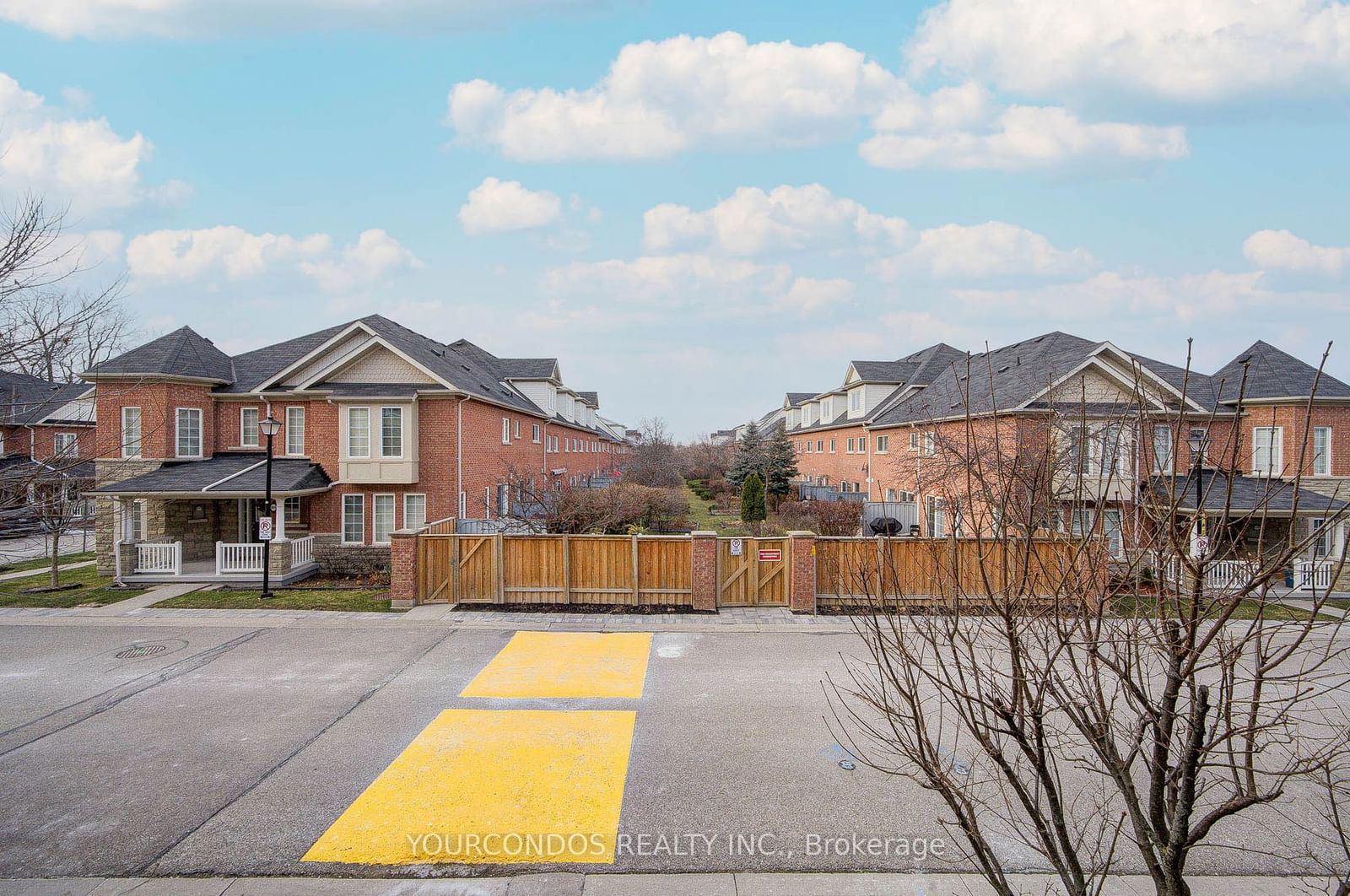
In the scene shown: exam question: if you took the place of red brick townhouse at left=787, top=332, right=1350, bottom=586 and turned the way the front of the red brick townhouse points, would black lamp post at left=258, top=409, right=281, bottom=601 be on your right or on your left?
on your right

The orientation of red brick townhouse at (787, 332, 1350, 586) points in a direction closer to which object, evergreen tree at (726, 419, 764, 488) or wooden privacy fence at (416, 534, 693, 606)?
the wooden privacy fence

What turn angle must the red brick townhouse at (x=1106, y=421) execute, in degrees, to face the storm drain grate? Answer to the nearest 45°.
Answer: approximately 45° to its right

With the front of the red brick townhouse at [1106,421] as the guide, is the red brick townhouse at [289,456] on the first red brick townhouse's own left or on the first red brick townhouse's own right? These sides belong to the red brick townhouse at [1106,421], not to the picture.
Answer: on the first red brick townhouse's own right

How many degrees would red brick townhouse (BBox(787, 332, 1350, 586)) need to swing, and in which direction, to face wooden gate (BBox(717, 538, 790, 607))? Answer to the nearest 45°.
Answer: approximately 45° to its right

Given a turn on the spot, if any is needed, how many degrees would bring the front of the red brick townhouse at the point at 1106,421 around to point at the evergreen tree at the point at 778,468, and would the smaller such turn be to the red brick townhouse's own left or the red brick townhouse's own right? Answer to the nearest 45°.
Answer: approximately 135° to the red brick townhouse's own right

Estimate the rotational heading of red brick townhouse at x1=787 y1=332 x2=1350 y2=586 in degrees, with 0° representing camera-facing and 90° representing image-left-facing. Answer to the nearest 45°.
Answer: approximately 0°
